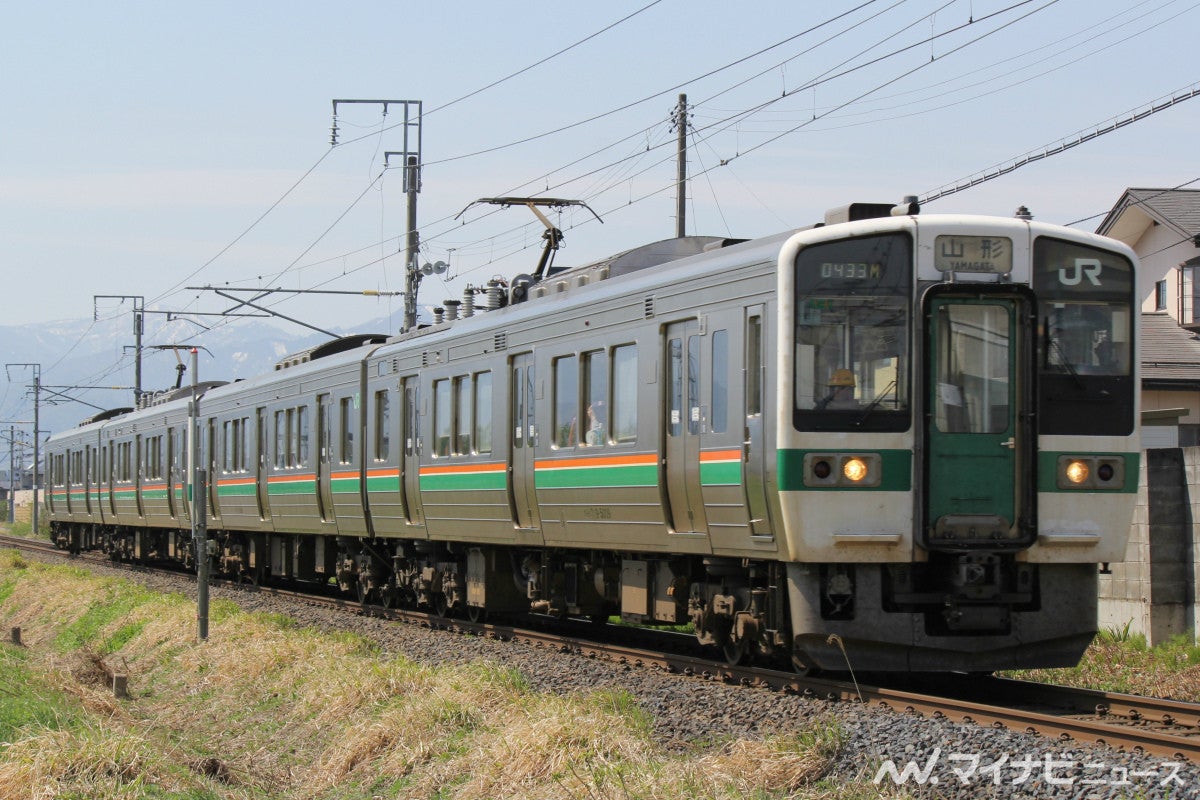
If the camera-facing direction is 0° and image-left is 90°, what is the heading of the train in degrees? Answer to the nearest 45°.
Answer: approximately 315°

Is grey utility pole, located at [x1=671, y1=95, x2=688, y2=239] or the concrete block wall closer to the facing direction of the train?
the concrete block wall

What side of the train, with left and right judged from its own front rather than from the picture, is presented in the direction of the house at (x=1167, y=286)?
left

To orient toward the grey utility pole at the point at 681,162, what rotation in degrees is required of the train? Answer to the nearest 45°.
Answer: approximately 135° to its left

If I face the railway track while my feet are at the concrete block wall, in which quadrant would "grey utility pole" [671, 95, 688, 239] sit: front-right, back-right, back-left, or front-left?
back-right
